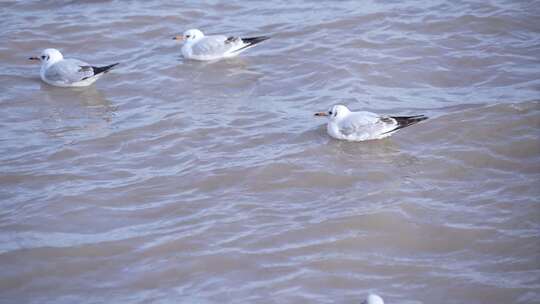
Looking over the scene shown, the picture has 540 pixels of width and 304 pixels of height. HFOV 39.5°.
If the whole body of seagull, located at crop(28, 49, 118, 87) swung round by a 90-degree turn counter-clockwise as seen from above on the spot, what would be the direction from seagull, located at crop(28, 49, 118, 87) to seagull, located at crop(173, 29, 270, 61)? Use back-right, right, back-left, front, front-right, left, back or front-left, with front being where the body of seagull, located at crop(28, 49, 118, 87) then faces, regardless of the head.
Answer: left

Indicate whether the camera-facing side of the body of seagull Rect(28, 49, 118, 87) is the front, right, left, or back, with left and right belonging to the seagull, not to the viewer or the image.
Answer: left

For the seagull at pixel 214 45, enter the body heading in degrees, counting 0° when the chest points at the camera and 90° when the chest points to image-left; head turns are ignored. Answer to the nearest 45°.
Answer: approximately 90°
